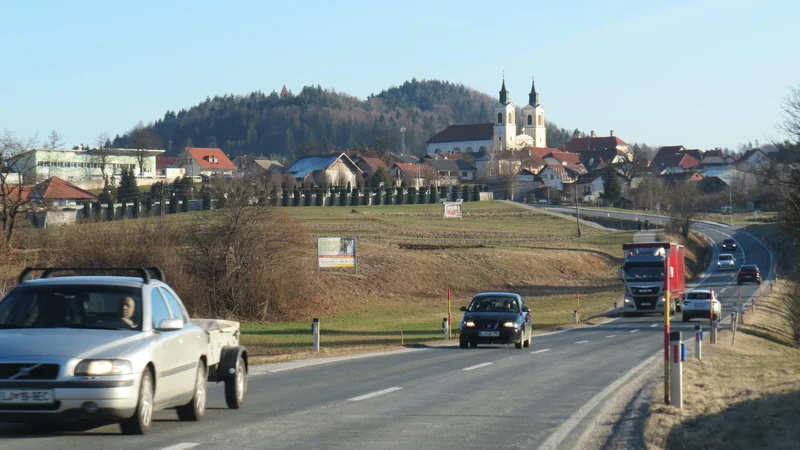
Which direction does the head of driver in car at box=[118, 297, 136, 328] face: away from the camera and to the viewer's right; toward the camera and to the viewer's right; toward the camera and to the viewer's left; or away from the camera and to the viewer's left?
toward the camera and to the viewer's left

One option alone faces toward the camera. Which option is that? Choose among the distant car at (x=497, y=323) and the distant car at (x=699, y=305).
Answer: the distant car at (x=497, y=323)

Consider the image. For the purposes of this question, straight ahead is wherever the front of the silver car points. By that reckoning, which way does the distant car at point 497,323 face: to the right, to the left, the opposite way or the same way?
the same way

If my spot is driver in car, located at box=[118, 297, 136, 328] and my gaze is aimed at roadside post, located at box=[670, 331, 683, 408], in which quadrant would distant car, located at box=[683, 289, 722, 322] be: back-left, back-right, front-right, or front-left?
front-left

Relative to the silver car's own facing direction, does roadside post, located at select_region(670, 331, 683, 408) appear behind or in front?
behind

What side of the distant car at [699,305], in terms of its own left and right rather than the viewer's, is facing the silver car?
back

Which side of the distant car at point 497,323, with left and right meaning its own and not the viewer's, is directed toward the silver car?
front

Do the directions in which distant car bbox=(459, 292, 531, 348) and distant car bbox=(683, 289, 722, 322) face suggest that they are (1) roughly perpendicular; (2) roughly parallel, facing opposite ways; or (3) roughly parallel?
roughly parallel, facing opposite ways

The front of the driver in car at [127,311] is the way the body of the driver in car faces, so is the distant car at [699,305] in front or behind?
behind

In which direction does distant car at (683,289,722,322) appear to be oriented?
away from the camera

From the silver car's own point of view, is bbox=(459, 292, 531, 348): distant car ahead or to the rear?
to the rear

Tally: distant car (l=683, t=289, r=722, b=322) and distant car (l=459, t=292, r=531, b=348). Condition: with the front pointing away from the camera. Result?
1

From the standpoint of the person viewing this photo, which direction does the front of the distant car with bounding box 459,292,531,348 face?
facing the viewer

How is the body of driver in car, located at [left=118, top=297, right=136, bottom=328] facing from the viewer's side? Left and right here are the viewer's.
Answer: facing the viewer and to the left of the viewer

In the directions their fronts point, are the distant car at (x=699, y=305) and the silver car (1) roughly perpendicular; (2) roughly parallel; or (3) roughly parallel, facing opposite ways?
roughly parallel, facing opposite ways

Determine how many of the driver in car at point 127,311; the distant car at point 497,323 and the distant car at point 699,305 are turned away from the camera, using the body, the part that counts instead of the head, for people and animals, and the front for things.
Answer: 1

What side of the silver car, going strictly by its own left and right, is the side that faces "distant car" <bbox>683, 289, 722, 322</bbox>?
back

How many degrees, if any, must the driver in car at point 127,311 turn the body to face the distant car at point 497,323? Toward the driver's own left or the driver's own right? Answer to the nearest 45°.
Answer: approximately 180°

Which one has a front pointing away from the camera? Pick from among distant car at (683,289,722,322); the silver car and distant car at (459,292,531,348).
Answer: distant car at (683,289,722,322)
